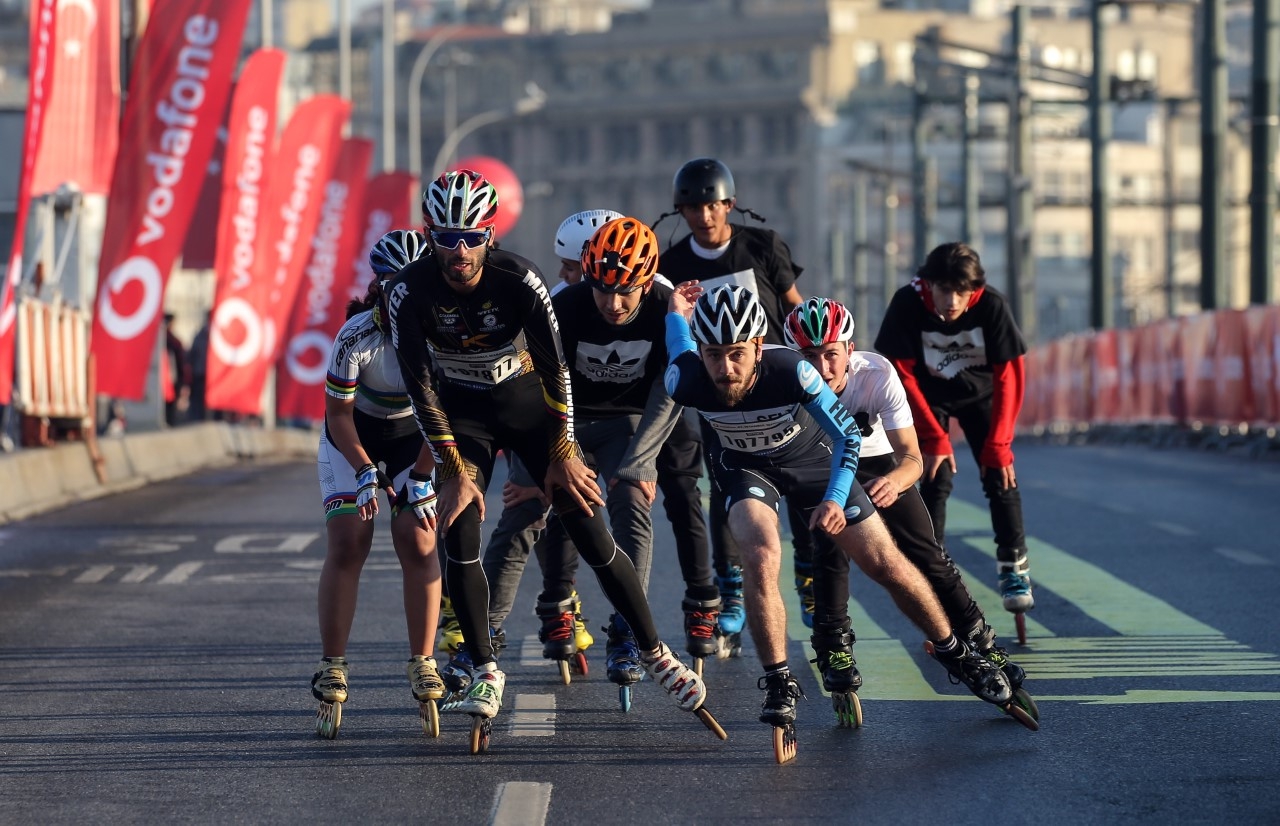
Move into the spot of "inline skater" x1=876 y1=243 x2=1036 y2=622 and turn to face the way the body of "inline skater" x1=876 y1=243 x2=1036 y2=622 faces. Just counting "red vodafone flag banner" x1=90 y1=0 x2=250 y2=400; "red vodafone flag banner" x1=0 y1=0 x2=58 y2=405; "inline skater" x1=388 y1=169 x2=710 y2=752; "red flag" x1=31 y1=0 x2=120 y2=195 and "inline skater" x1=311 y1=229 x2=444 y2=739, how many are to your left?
0

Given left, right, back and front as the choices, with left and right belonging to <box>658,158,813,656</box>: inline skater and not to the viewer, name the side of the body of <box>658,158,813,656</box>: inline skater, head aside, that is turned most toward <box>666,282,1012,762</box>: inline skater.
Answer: front

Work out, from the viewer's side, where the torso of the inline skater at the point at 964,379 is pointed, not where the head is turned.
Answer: toward the camera

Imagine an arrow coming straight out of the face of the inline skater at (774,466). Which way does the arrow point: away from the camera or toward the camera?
toward the camera

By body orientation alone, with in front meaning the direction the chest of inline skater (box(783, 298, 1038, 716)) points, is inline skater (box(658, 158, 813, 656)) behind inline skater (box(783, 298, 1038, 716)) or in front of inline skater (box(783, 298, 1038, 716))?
behind

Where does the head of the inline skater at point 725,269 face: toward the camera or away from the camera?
toward the camera

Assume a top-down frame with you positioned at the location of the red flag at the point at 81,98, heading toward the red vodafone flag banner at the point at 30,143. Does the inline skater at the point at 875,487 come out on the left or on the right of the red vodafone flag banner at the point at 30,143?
left

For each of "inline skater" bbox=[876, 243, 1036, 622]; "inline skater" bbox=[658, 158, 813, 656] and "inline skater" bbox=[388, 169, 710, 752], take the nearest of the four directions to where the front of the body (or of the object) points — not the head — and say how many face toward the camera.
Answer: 3

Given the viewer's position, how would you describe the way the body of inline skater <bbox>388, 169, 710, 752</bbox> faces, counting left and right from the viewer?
facing the viewer

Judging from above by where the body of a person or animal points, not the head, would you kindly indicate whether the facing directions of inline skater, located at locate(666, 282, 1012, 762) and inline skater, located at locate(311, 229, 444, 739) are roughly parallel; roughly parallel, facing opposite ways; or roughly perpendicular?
roughly parallel

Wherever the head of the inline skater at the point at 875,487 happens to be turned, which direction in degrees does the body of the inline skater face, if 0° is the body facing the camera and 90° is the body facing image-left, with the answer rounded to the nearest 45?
approximately 0°

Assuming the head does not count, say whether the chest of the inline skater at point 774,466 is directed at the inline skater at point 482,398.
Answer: no

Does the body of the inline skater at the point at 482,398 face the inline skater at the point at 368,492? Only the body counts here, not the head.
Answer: no

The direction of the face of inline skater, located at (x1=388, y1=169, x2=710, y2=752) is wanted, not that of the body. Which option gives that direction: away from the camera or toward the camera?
toward the camera

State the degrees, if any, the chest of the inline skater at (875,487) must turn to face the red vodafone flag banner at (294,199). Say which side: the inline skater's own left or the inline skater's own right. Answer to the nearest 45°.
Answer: approximately 180°

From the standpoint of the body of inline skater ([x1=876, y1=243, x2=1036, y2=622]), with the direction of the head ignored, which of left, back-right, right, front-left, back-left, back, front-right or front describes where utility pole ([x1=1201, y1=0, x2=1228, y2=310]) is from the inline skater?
back

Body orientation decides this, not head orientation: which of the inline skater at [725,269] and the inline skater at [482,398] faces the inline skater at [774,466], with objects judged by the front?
the inline skater at [725,269]

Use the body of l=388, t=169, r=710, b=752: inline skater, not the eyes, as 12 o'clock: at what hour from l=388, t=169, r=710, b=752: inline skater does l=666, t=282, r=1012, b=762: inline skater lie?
l=666, t=282, r=1012, b=762: inline skater is roughly at 9 o'clock from l=388, t=169, r=710, b=752: inline skater.

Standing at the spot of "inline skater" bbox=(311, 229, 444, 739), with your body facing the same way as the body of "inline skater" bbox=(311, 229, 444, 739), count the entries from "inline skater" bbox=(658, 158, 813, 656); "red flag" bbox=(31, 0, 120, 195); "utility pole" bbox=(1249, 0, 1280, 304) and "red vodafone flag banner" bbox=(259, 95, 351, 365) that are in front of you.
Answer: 0

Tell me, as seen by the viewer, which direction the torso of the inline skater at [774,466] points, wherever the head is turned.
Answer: toward the camera

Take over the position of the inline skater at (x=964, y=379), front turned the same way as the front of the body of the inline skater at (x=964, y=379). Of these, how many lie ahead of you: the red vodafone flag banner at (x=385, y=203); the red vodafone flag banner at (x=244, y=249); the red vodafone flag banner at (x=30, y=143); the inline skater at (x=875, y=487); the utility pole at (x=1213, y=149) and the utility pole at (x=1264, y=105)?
1
